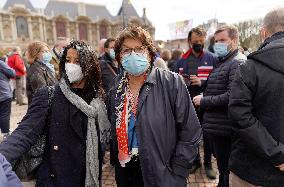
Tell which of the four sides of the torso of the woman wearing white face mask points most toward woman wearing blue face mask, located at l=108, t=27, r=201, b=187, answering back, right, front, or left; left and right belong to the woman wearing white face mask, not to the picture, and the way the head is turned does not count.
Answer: left

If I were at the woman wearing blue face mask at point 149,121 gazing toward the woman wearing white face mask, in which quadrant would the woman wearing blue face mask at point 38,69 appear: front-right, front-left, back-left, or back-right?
front-right

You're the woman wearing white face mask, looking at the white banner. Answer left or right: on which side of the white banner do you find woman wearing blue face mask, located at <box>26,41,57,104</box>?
left

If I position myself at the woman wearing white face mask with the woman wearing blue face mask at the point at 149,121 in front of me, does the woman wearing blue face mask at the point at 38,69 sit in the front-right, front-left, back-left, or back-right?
back-left

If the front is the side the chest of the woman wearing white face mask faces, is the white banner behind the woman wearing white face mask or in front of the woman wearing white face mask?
behind

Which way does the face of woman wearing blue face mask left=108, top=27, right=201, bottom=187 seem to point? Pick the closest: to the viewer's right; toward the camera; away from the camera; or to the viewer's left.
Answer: toward the camera

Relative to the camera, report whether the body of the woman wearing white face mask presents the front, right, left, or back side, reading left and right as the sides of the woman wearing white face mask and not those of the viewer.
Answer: front

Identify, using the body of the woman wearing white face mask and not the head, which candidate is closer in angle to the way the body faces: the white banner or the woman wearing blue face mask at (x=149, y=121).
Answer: the woman wearing blue face mask

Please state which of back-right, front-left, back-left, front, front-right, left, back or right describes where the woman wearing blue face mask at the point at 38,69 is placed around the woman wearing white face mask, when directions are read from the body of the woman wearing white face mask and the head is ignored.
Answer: back
